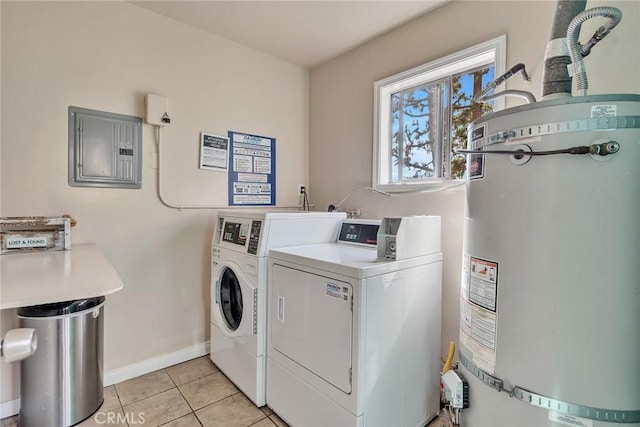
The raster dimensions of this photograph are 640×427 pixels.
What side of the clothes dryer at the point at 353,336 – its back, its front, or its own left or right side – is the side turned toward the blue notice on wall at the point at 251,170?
right

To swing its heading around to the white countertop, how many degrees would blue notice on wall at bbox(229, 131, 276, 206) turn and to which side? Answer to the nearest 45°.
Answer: approximately 90° to its right

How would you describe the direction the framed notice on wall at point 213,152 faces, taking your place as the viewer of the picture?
facing the viewer and to the right of the viewer

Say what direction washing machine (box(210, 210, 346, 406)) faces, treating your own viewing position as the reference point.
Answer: facing the viewer and to the left of the viewer

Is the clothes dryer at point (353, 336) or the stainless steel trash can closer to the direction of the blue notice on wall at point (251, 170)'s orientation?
the clothes dryer

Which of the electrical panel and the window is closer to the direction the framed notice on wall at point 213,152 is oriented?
the window

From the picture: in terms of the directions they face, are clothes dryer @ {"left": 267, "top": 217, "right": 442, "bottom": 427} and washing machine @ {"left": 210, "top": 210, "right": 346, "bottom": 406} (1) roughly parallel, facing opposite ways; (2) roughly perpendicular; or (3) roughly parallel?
roughly parallel

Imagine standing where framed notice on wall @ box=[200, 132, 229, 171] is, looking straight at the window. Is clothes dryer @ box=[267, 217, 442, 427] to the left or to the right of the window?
right

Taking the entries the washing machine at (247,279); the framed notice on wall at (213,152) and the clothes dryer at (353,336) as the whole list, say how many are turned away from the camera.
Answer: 0
